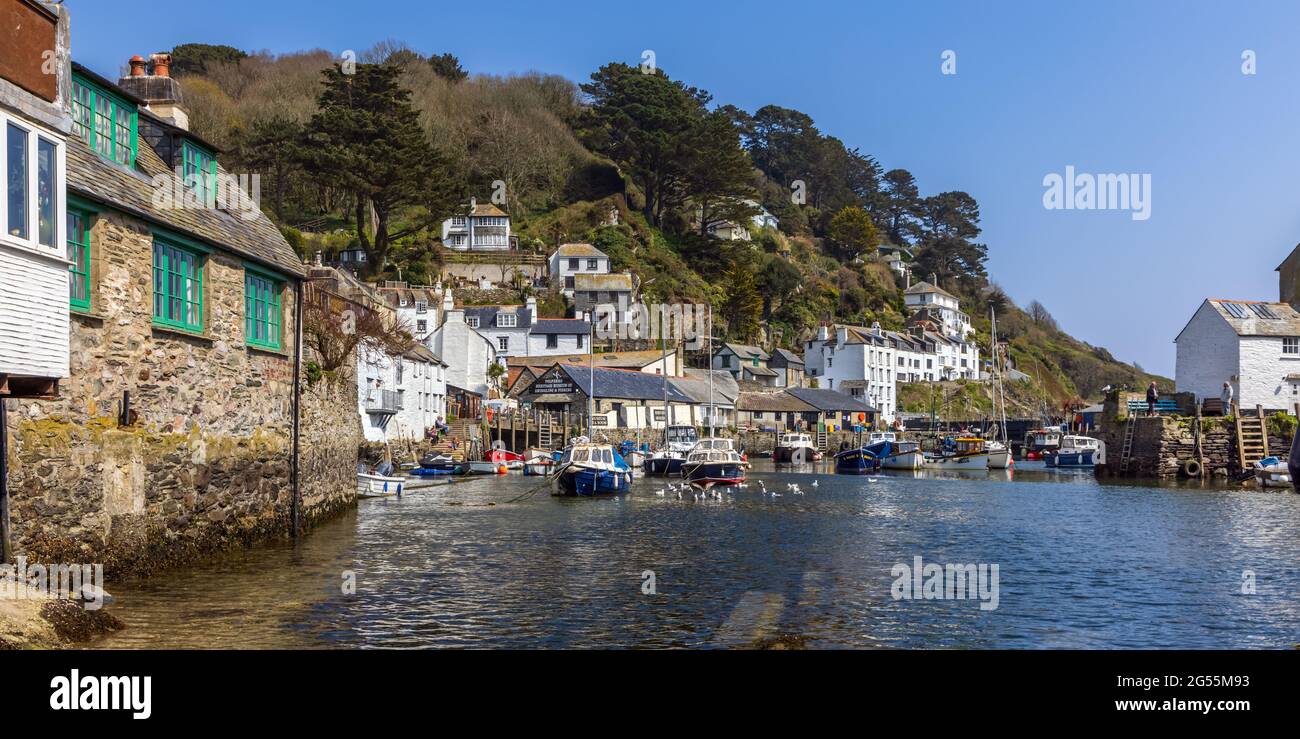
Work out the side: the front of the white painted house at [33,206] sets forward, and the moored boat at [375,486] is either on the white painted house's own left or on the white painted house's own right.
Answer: on the white painted house's own left

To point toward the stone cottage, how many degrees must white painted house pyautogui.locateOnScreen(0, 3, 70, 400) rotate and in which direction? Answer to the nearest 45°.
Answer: approximately 135° to its left

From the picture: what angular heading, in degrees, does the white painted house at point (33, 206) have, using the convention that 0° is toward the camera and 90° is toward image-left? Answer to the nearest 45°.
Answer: approximately 315°

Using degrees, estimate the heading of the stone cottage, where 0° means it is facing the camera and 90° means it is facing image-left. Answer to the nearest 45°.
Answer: approximately 315°

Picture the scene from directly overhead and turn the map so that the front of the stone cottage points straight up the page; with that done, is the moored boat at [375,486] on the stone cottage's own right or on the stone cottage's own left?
on the stone cottage's own left

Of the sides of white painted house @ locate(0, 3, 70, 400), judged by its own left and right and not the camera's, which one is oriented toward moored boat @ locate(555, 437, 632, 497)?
left

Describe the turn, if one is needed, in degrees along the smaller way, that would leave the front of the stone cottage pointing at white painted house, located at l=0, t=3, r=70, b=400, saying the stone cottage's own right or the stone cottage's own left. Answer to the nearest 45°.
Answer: approximately 45° to the stone cottage's own right

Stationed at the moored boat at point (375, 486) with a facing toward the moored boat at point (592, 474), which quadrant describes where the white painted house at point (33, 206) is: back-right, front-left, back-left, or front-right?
back-right

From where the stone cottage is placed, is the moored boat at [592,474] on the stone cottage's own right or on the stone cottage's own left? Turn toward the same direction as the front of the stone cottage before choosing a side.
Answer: on the stone cottage's own left
